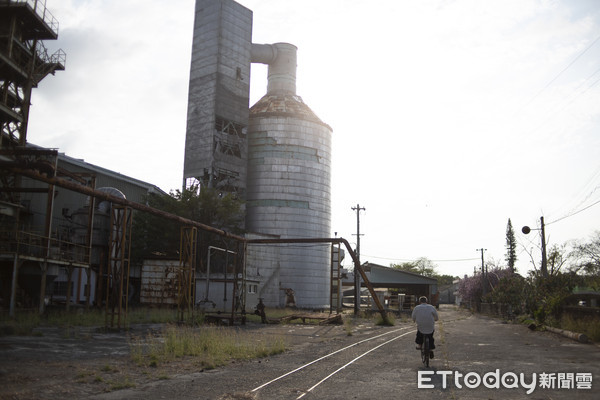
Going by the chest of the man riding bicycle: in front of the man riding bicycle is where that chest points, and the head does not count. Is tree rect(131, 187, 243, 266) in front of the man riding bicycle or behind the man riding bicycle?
in front

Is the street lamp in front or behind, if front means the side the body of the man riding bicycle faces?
in front

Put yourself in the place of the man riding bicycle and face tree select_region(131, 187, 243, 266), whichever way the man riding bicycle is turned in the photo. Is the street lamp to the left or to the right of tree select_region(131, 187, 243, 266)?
right

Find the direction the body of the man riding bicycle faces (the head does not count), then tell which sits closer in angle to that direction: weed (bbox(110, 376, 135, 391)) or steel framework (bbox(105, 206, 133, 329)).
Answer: the steel framework

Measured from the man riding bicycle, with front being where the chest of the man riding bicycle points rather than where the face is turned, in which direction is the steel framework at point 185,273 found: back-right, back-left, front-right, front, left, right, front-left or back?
front-left

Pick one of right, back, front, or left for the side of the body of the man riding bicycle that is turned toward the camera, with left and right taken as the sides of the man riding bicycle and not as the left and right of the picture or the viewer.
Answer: back

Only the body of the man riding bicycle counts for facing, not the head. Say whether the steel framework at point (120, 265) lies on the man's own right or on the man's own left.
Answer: on the man's own left

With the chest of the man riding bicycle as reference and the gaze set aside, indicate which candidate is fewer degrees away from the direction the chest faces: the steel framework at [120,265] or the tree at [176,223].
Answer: the tree

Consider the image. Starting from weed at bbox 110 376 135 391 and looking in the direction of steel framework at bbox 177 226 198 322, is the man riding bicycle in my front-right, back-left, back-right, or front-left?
front-right
